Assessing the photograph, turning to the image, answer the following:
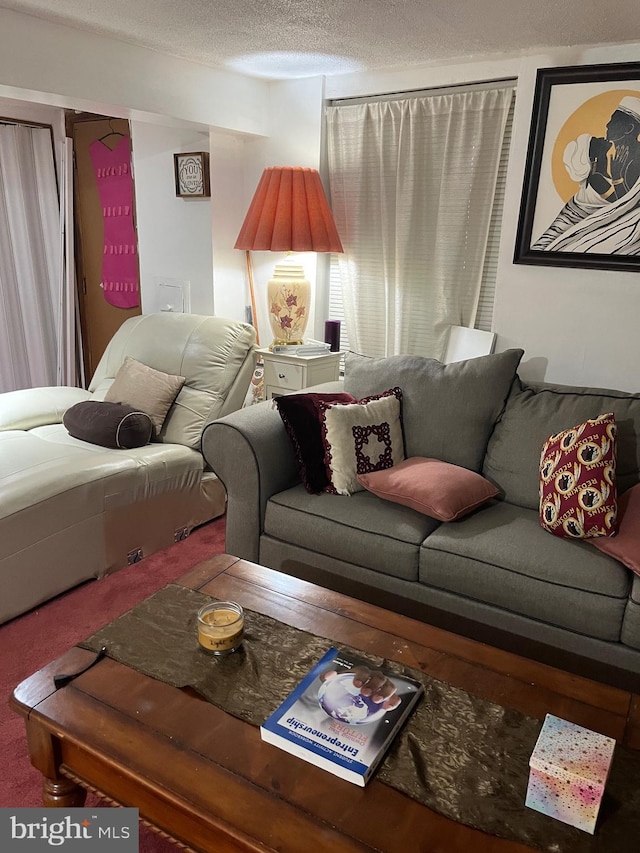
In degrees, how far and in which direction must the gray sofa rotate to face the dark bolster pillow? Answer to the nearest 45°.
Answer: approximately 45° to its right

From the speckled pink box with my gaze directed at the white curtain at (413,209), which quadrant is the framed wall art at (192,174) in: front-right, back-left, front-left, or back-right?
front-left

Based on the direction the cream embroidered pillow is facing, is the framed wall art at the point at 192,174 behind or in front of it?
behind

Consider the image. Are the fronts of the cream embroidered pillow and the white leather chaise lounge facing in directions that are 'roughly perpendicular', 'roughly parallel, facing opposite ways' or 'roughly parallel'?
roughly perpendicular

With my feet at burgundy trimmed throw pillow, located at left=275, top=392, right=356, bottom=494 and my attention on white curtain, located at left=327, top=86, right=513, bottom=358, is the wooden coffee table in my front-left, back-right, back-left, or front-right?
back-right

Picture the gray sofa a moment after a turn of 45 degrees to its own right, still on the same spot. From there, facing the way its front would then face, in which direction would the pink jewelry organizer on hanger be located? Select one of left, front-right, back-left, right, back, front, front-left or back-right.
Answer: front-right

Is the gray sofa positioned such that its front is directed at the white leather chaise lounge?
no

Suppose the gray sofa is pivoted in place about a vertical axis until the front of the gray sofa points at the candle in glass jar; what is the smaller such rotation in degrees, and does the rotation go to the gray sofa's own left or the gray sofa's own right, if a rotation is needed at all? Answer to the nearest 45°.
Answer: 0° — it already faces it

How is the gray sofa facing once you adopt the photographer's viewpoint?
facing the viewer and to the left of the viewer

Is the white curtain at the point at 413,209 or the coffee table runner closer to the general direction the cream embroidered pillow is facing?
the coffee table runner

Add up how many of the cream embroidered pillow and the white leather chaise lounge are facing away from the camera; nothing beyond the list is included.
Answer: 0

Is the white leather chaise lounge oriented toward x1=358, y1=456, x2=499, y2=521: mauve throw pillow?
no
